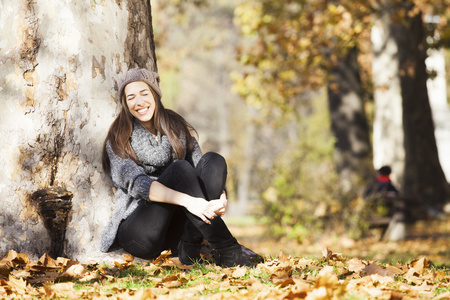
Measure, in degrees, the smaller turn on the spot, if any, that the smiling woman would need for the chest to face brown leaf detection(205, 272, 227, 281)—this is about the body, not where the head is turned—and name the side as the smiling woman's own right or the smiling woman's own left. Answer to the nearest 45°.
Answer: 0° — they already face it

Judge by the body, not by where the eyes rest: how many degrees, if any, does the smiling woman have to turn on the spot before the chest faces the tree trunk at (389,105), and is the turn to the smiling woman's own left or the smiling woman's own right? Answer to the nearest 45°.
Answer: approximately 90° to the smiling woman's own left

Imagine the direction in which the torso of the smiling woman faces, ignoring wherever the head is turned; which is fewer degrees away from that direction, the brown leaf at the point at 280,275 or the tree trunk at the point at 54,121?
the brown leaf

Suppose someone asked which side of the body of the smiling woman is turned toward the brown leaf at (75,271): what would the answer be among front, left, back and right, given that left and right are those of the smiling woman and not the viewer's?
right

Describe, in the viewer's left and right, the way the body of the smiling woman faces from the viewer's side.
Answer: facing the viewer and to the right of the viewer

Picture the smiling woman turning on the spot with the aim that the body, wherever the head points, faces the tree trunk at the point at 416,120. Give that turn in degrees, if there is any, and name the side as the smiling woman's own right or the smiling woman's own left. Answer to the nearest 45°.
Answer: approximately 90° to the smiling woman's own left

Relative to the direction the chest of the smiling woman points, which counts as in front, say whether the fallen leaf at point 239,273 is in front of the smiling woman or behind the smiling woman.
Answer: in front

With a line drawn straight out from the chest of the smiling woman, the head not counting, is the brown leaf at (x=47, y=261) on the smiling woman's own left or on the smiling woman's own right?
on the smiling woman's own right

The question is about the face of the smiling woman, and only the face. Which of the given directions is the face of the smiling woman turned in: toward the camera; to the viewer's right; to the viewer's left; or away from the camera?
toward the camera

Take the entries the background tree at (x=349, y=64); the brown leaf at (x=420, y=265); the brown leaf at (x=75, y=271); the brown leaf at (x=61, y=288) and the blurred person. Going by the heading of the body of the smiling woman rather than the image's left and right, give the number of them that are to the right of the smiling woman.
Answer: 2

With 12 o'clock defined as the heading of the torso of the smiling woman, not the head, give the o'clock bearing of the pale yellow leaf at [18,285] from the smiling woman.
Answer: The pale yellow leaf is roughly at 3 o'clock from the smiling woman.

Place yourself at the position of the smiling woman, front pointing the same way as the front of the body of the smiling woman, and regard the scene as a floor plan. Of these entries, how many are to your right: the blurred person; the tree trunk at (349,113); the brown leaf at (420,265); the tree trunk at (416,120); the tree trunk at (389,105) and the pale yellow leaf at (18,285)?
1

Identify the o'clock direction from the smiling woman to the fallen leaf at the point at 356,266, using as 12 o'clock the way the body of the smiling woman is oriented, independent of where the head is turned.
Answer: The fallen leaf is roughly at 11 o'clock from the smiling woman.
